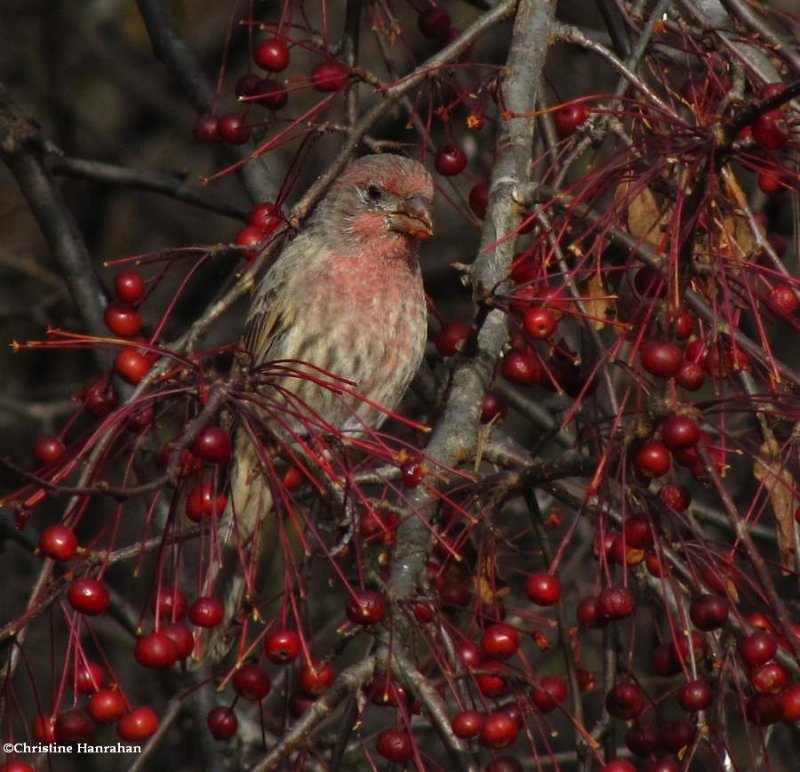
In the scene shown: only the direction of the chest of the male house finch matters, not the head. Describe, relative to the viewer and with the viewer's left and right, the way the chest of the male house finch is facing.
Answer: facing the viewer and to the right of the viewer
